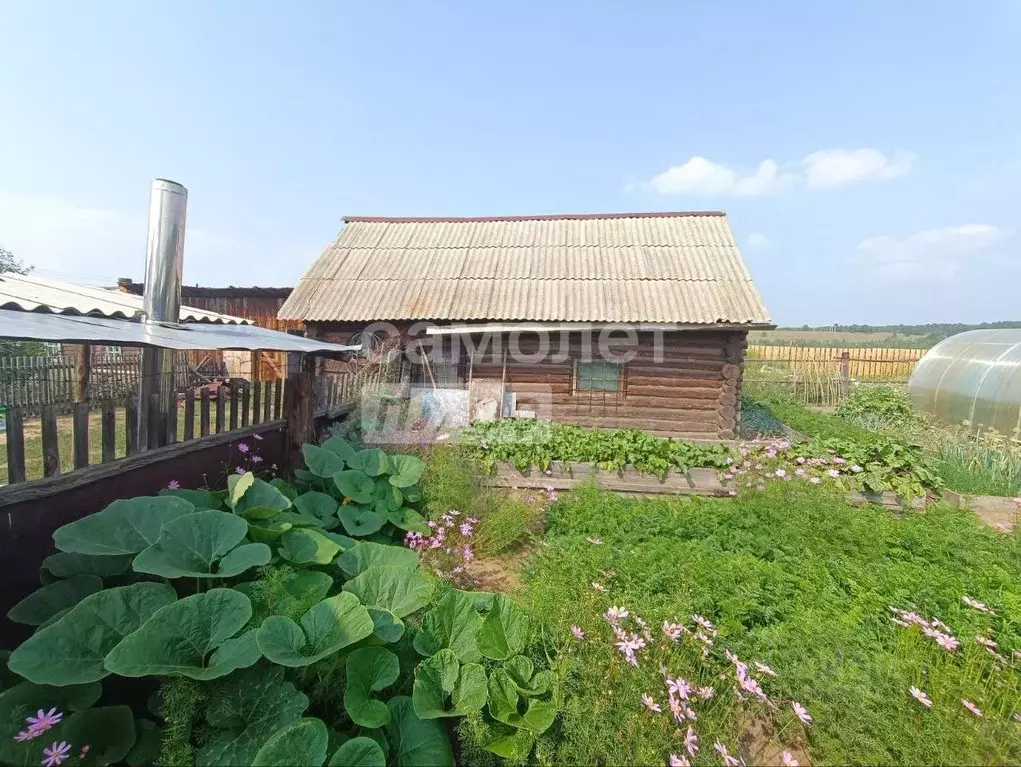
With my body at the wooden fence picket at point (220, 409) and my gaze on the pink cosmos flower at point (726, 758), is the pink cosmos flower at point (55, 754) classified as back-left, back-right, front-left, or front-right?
front-right

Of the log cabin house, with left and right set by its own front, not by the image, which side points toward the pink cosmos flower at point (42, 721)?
front

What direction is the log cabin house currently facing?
toward the camera

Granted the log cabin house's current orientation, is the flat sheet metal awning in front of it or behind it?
in front

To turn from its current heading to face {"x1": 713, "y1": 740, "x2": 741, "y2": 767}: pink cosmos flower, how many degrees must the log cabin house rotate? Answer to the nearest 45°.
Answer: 0° — it already faces it

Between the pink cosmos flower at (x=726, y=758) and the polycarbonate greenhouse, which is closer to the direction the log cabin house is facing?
the pink cosmos flower

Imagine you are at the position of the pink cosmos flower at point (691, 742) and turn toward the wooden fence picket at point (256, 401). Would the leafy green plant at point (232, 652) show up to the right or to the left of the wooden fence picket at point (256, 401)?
left

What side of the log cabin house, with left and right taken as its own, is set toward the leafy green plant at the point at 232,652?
front

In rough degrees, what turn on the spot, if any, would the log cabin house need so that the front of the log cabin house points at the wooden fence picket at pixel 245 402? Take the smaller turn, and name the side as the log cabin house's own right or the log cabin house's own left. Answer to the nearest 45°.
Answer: approximately 45° to the log cabin house's own right

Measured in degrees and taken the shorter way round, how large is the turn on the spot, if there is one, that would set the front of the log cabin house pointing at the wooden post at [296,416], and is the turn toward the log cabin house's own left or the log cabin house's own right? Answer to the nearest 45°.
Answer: approximately 45° to the log cabin house's own right

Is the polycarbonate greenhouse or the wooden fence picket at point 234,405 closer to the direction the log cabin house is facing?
the wooden fence picket

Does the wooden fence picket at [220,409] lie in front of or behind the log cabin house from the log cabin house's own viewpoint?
in front

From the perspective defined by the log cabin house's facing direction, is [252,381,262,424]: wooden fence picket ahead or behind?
ahead

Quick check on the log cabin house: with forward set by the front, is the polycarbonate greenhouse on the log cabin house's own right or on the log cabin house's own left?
on the log cabin house's own left
